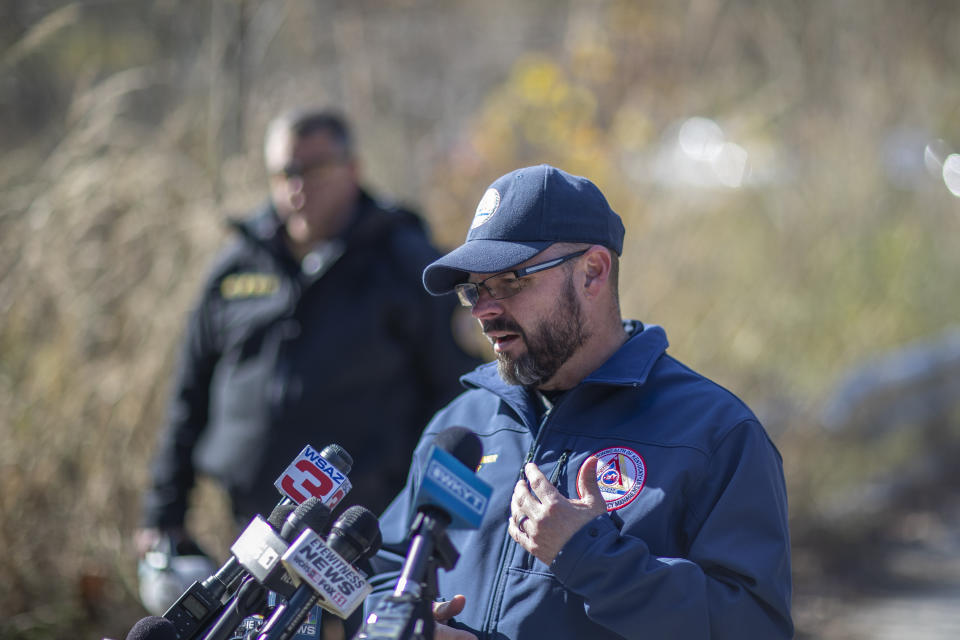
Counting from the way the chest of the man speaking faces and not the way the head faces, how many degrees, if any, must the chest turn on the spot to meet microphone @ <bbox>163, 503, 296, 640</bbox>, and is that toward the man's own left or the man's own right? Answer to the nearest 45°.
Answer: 0° — they already face it

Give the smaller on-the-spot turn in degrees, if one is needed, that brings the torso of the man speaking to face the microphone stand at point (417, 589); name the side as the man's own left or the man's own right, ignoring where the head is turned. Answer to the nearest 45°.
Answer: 0° — they already face it

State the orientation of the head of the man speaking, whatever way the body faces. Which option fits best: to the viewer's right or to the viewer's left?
to the viewer's left

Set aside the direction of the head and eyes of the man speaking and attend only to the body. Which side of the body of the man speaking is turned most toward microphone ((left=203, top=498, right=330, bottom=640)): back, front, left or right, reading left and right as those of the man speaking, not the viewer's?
front

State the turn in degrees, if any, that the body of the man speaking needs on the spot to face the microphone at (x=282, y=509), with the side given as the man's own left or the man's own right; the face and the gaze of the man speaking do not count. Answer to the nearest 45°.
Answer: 0° — they already face it

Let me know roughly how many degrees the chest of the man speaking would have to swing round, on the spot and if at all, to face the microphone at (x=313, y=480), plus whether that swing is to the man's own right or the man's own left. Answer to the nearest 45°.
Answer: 0° — they already face it

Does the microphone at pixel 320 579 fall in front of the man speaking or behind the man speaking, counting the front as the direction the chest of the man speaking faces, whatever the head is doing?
in front

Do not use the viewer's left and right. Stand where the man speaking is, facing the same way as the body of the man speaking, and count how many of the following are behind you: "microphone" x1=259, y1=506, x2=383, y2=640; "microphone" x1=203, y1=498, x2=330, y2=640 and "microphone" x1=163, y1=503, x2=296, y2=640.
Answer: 0

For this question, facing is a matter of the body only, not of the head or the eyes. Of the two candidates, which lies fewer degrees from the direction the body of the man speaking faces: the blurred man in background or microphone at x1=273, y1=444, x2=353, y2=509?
the microphone
